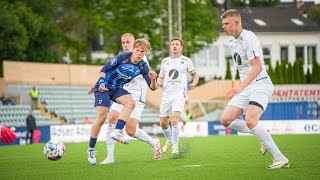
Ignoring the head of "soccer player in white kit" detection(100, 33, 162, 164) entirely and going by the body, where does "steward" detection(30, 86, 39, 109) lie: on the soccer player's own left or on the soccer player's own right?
on the soccer player's own right

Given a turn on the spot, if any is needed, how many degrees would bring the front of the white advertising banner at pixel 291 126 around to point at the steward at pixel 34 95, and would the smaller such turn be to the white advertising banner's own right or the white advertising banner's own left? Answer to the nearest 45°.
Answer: approximately 90° to the white advertising banner's own right

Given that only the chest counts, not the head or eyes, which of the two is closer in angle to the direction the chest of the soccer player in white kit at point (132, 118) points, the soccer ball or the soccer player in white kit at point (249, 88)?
the soccer ball

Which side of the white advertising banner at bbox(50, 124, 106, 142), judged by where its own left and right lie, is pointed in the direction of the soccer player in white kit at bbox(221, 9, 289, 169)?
front

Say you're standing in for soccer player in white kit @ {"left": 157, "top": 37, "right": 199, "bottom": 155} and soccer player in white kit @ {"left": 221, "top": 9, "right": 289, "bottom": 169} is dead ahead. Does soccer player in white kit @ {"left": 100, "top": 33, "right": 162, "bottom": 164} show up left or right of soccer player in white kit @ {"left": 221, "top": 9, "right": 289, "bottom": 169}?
right

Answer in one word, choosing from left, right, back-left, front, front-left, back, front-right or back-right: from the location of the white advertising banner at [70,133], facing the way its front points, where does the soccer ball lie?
front

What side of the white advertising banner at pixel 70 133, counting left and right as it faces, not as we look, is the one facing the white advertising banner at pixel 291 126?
left

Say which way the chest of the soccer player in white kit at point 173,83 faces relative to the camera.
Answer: toward the camera

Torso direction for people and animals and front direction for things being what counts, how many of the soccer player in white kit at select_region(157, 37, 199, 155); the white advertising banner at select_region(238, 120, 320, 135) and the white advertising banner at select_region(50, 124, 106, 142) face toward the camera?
3

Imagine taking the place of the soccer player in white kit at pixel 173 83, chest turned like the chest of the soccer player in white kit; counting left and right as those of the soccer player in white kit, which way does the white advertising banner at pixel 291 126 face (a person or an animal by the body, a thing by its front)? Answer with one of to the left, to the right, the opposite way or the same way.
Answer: the same way

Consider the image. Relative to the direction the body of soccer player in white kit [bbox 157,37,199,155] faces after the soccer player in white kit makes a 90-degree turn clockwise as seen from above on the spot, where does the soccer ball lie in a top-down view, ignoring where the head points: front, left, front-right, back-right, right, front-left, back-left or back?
front-left

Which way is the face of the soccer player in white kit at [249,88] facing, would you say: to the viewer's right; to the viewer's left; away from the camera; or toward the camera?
to the viewer's left

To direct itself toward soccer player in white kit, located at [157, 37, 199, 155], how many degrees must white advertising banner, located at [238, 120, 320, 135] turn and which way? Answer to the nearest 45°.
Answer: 0° — it already faces them

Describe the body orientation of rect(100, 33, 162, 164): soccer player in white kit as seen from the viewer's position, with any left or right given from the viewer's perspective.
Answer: facing the viewer and to the left of the viewer

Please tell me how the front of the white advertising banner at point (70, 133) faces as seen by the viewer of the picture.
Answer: facing the viewer
